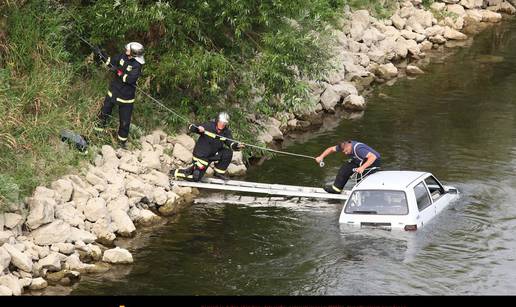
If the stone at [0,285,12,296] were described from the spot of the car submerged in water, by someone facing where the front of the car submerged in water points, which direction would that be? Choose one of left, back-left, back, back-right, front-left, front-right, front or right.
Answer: back

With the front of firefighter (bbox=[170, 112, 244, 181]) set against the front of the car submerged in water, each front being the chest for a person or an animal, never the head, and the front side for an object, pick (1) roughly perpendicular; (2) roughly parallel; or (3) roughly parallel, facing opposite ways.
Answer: roughly perpendicular

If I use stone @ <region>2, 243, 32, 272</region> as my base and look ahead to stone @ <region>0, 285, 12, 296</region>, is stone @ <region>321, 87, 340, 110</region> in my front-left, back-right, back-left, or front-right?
back-left

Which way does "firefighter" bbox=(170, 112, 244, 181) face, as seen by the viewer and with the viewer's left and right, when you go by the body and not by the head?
facing the viewer and to the right of the viewer

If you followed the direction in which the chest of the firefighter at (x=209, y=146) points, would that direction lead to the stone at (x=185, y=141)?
no

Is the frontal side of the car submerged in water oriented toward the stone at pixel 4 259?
no

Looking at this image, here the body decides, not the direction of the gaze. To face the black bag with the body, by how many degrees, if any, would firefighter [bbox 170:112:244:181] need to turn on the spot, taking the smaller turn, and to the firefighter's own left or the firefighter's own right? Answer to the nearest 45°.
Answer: approximately 135° to the firefighter's own right

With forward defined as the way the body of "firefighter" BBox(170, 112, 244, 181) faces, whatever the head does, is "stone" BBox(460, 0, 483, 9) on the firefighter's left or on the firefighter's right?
on the firefighter's left

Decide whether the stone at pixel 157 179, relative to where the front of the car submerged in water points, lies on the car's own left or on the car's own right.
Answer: on the car's own left

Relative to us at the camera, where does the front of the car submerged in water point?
facing away from the viewer and to the right of the viewer

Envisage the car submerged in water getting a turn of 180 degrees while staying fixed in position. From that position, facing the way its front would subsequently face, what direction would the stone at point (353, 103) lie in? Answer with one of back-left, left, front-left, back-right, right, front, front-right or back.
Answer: back-right

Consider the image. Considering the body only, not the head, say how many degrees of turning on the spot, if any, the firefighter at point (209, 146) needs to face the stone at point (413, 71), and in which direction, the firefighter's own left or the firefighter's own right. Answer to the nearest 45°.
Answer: approximately 90° to the firefighter's own left

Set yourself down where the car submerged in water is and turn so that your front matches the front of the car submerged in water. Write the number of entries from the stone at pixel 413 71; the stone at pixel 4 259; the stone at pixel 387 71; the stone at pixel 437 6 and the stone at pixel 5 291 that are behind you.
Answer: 2

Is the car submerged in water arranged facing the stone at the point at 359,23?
no

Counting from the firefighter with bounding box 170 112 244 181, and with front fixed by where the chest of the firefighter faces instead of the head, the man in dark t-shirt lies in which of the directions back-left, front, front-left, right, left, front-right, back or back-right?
front-left

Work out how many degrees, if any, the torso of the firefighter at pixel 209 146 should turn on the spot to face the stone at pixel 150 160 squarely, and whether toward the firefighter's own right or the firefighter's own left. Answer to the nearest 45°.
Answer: approximately 135° to the firefighter's own right
